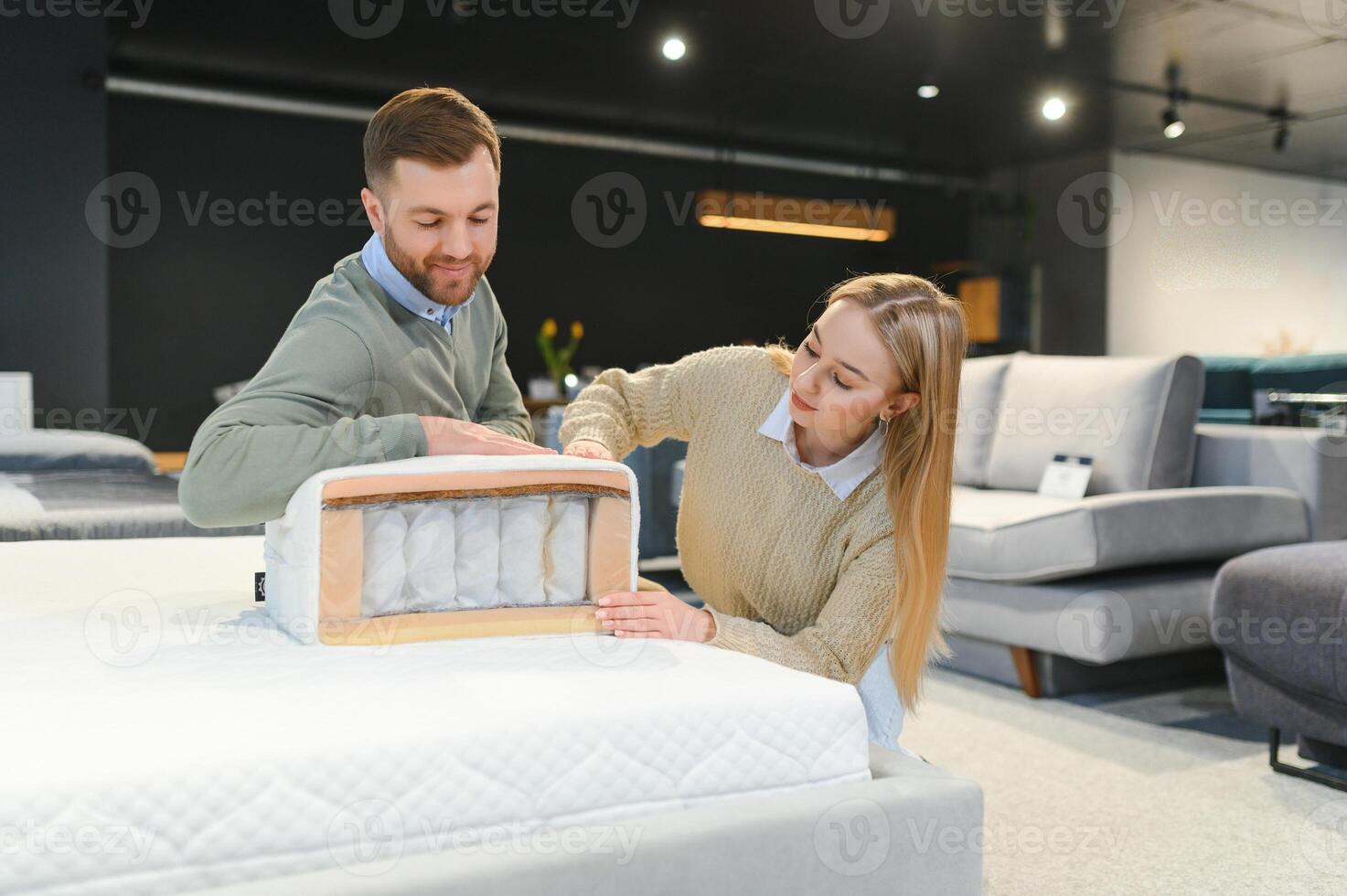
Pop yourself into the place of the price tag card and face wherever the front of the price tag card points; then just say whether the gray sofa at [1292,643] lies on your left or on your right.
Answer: on your left

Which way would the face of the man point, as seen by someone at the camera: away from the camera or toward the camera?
toward the camera

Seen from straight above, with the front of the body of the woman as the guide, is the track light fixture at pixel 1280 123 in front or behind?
behind

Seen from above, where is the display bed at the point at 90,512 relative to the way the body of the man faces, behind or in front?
behind

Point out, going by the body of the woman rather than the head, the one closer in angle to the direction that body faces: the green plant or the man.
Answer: the man

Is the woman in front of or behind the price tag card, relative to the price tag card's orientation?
in front

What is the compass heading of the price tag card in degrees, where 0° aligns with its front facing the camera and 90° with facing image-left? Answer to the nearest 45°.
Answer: approximately 45°

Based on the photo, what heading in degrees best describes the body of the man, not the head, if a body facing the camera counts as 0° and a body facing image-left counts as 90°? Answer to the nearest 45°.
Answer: approximately 315°

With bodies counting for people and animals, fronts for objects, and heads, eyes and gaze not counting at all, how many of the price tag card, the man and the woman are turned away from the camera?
0

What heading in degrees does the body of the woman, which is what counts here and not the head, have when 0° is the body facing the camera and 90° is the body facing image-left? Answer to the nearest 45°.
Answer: approximately 45°

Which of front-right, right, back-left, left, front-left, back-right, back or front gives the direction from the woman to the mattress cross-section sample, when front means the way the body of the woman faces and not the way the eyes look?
front

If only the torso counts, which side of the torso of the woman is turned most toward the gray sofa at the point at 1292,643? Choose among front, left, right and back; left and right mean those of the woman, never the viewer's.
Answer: back

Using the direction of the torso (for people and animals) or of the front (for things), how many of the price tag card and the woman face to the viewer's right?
0

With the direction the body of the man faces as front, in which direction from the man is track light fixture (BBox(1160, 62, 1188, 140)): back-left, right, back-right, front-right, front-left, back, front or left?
left

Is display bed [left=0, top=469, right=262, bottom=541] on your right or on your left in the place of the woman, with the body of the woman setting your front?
on your right

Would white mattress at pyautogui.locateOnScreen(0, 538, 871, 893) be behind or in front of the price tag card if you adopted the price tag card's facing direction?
in front

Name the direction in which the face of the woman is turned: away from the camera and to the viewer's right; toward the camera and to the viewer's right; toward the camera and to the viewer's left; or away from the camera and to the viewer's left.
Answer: toward the camera and to the viewer's left
